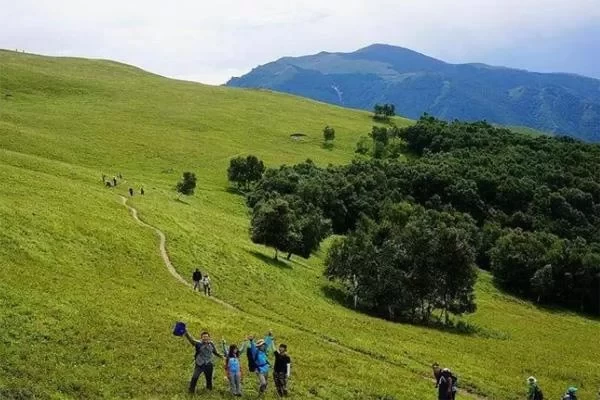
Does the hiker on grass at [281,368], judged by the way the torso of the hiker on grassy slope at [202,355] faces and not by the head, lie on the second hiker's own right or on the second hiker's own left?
on the second hiker's own left

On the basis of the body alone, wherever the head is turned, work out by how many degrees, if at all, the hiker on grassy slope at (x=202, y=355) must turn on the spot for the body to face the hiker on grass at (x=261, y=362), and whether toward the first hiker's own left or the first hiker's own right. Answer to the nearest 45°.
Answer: approximately 135° to the first hiker's own left

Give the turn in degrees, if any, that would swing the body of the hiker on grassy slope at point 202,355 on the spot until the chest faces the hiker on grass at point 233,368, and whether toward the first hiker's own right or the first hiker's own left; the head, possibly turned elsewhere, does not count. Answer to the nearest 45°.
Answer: approximately 90° to the first hiker's own left

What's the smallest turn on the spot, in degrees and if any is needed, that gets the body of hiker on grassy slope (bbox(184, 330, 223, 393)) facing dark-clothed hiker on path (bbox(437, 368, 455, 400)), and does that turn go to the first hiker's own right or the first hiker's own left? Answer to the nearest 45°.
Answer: approximately 90° to the first hiker's own left

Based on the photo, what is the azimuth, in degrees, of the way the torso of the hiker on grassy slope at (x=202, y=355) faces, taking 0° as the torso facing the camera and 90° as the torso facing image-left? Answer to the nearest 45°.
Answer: approximately 0°
